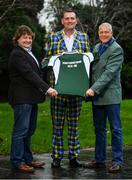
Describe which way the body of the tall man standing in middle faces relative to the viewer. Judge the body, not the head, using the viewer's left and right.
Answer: facing the viewer

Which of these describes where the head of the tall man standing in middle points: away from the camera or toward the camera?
toward the camera
